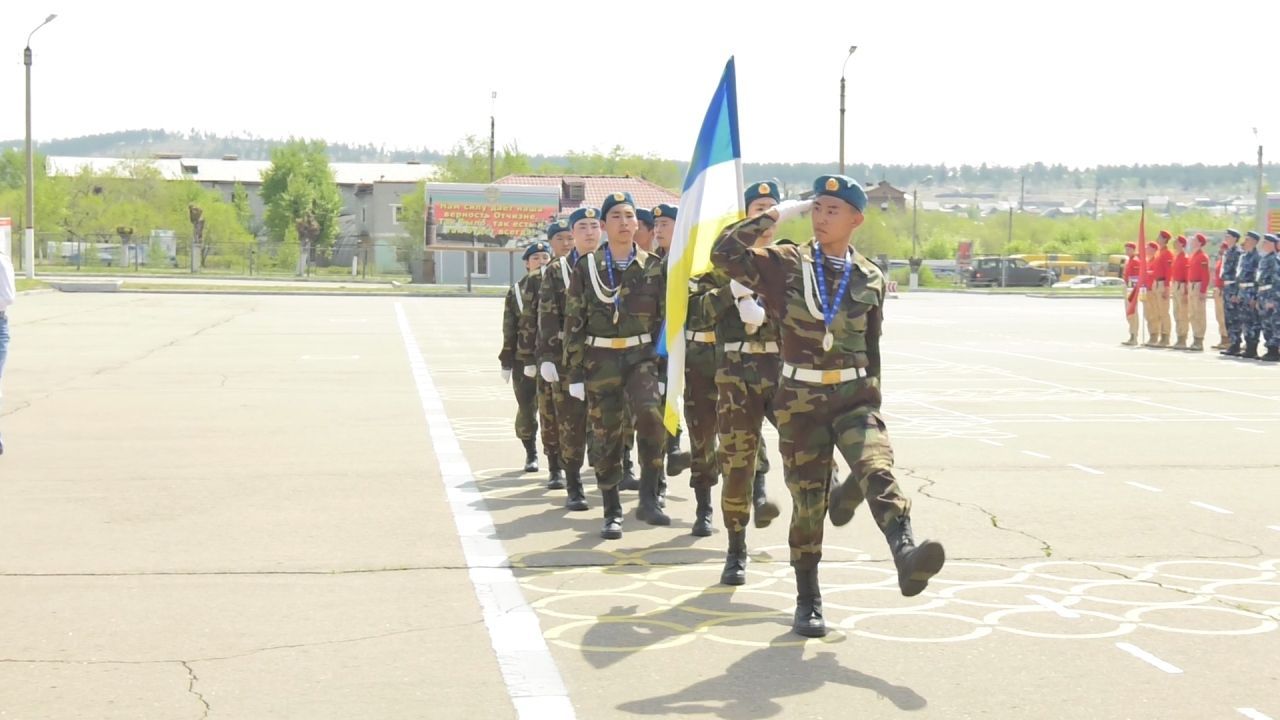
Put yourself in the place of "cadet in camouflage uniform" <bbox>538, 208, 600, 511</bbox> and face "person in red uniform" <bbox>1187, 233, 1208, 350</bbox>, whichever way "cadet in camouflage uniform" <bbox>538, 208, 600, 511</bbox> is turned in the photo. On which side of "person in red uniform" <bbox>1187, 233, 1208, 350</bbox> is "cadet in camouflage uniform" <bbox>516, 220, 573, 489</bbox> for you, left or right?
left

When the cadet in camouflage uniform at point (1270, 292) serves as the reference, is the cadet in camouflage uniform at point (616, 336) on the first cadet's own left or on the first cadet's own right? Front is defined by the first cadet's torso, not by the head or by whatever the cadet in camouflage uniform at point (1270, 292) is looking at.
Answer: on the first cadet's own left

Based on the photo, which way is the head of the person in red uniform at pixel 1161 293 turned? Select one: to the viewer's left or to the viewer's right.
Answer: to the viewer's left

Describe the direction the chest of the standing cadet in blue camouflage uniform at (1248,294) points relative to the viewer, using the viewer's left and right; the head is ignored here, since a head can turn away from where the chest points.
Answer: facing to the left of the viewer

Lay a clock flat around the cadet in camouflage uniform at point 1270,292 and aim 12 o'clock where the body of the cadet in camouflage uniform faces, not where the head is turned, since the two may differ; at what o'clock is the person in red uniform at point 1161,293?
The person in red uniform is roughly at 2 o'clock from the cadet in camouflage uniform.

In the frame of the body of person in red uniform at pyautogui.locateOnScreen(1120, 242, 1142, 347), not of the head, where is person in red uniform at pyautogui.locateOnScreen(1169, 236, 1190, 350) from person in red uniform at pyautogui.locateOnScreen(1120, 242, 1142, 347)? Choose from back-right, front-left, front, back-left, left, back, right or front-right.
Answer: back-left

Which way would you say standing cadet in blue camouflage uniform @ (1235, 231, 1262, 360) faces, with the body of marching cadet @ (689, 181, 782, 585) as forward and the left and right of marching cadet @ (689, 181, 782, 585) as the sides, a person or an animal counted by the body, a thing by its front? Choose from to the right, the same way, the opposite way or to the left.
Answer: to the right

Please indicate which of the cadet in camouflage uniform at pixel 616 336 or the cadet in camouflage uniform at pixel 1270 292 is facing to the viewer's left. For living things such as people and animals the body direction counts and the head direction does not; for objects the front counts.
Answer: the cadet in camouflage uniform at pixel 1270 292

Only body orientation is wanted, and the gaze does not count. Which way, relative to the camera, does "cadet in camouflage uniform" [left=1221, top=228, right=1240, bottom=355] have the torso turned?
to the viewer's left

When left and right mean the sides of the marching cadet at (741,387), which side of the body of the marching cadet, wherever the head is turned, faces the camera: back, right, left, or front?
front

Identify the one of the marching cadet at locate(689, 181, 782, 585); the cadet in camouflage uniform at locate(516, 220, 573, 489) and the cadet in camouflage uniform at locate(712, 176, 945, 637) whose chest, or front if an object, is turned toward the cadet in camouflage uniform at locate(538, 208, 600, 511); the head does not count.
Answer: the cadet in camouflage uniform at locate(516, 220, 573, 489)

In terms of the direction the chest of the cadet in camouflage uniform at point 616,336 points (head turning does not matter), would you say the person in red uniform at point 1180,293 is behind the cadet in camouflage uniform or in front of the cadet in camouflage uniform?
behind

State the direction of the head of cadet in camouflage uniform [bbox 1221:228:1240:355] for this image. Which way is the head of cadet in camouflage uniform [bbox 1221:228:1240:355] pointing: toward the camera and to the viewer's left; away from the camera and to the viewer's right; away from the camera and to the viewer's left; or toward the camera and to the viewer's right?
toward the camera and to the viewer's left
